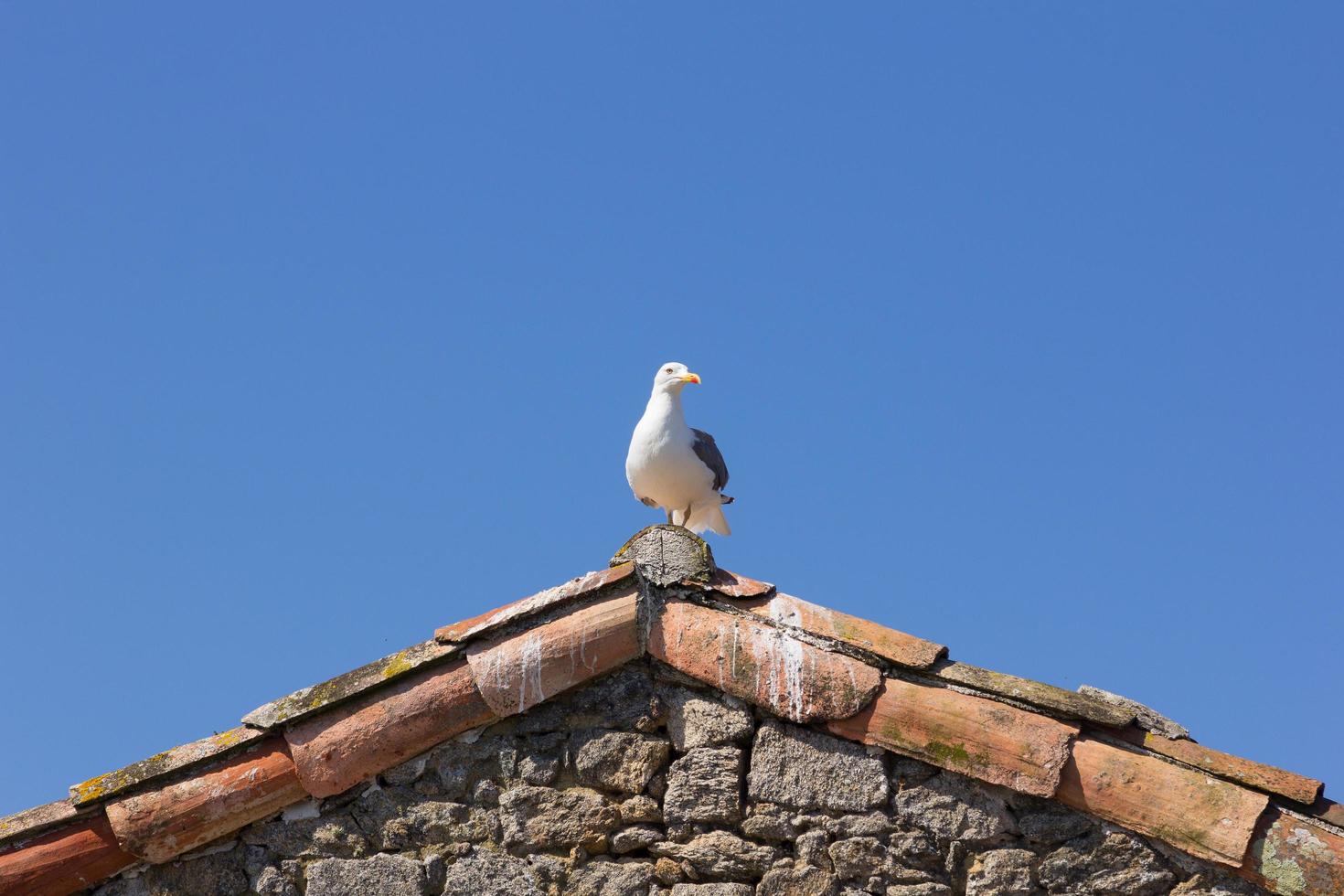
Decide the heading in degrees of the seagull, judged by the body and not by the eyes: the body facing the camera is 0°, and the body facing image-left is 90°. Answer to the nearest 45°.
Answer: approximately 45°
